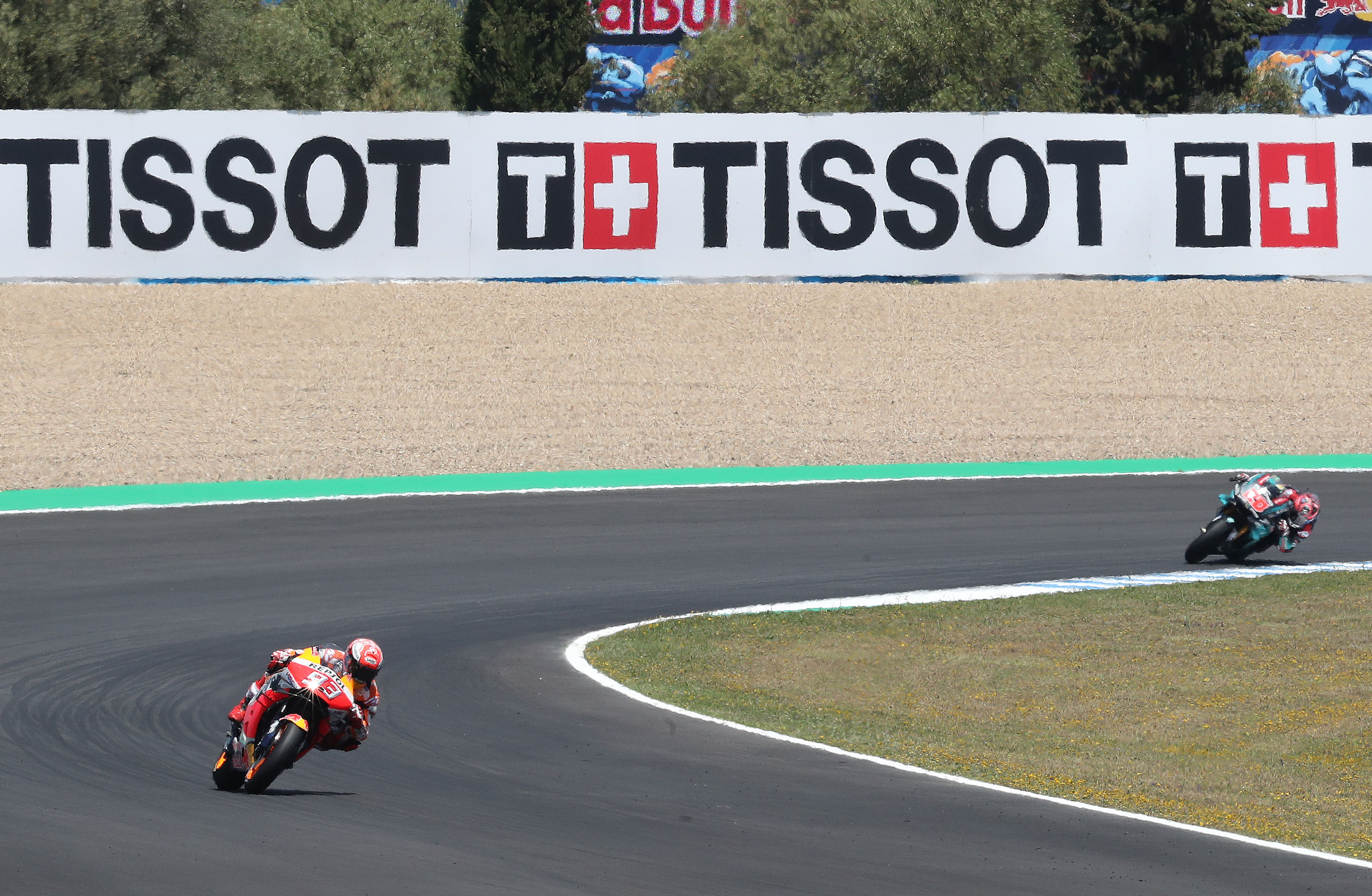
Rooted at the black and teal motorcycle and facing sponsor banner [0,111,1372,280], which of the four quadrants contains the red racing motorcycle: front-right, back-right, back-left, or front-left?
back-left

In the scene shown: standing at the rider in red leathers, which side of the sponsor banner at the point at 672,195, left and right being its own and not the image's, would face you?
front

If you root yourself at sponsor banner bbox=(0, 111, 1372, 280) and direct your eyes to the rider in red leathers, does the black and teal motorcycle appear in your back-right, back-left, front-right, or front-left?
front-left

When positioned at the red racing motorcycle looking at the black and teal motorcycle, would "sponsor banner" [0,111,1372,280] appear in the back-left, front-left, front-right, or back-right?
front-left

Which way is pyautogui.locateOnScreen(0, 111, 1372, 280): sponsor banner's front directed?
toward the camera

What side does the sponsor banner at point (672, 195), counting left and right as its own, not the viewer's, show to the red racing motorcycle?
front
